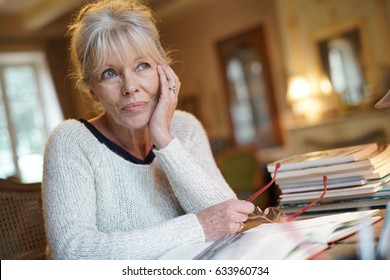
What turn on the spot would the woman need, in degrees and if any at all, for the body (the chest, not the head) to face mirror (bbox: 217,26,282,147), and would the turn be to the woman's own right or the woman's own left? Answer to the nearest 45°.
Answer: approximately 135° to the woman's own left

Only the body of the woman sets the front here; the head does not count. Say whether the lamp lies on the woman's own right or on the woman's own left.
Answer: on the woman's own left

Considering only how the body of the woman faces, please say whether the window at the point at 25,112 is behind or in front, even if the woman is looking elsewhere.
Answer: behind

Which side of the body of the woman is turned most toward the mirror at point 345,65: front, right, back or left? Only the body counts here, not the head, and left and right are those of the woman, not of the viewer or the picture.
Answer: left

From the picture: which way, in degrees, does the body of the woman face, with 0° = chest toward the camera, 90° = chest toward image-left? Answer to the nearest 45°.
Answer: approximately 315°
